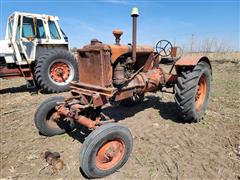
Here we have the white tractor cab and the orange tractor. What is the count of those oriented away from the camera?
0

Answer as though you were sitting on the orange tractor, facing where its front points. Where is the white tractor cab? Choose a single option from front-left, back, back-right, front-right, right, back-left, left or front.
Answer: right

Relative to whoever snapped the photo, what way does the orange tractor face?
facing the viewer and to the left of the viewer

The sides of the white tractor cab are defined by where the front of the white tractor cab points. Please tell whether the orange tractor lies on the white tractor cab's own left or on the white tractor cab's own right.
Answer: on the white tractor cab's own left
